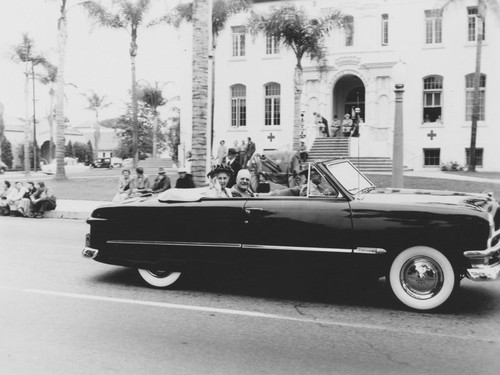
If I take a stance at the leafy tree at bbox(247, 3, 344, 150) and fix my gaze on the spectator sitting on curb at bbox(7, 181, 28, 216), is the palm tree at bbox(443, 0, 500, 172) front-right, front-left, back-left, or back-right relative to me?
back-left

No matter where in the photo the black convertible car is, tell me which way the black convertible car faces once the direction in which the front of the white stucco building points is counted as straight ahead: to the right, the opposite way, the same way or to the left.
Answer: to the left

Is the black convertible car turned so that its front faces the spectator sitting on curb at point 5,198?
no

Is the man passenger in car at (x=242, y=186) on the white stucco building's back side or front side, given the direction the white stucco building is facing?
on the front side

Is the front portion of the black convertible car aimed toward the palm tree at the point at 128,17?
no

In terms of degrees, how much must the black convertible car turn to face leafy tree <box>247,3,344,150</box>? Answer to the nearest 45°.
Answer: approximately 90° to its left

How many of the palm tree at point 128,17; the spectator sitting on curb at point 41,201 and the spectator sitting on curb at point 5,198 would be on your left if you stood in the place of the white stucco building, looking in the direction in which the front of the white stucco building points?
0

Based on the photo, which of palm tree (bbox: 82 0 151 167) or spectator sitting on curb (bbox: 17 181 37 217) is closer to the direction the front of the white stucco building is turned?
the spectator sitting on curb

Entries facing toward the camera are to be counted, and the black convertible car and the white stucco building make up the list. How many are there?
1

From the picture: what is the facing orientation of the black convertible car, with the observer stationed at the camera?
facing to the right of the viewer

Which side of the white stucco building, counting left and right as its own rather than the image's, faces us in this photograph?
front

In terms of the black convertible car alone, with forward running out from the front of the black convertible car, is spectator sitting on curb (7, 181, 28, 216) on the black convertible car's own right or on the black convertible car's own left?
on the black convertible car's own left

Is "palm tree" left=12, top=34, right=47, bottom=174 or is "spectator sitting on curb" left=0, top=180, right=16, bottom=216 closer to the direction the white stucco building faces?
the spectator sitting on curb

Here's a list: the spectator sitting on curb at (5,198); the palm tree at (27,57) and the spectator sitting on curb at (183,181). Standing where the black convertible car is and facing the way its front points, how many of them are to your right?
0

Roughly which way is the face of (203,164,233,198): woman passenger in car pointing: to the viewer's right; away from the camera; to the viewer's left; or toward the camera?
toward the camera

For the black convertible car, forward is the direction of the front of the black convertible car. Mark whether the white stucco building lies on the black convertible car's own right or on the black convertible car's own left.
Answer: on the black convertible car's own left

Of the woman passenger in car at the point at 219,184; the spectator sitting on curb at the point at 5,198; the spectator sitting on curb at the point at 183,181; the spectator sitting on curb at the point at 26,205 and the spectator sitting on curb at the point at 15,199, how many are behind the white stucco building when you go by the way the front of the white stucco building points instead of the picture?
0

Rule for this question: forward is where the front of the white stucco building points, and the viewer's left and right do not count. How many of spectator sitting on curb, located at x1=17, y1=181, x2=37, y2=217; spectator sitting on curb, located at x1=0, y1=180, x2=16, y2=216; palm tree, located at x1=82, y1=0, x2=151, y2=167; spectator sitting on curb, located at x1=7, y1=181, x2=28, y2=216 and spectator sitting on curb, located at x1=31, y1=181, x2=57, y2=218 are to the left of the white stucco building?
0

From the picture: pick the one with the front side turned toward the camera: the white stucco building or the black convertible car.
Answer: the white stucco building

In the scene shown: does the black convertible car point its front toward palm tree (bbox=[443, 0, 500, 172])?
no

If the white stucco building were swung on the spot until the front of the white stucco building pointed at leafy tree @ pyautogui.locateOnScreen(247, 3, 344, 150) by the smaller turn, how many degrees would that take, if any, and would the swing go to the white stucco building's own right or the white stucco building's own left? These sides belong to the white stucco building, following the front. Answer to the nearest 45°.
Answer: approximately 45° to the white stucco building's own right
